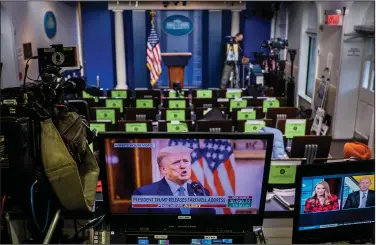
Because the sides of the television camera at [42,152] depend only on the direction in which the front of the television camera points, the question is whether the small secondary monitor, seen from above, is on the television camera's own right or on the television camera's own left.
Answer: on the television camera's own right

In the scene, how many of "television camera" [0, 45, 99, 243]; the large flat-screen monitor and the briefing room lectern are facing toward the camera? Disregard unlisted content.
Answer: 2

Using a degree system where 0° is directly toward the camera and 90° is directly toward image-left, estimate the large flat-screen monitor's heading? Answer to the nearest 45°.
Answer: approximately 0°

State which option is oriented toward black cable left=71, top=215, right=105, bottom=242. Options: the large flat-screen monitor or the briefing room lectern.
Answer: the briefing room lectern

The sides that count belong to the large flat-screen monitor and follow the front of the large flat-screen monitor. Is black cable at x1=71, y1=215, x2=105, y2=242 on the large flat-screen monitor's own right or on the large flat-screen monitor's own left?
on the large flat-screen monitor's own right

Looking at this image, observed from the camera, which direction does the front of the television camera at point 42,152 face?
facing away from the viewer and to the right of the viewer

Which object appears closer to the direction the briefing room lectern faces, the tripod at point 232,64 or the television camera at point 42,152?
the television camera

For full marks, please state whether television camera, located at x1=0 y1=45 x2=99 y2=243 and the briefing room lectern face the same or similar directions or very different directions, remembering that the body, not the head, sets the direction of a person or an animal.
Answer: very different directions

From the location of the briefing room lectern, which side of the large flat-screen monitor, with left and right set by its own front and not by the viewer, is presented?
back

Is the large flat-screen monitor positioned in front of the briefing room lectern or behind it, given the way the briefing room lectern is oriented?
in front

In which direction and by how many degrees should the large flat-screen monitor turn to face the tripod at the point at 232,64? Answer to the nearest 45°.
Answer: approximately 180°

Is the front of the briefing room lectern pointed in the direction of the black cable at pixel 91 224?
yes

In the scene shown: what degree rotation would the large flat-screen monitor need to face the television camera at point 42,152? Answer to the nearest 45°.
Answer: approximately 90° to its right
